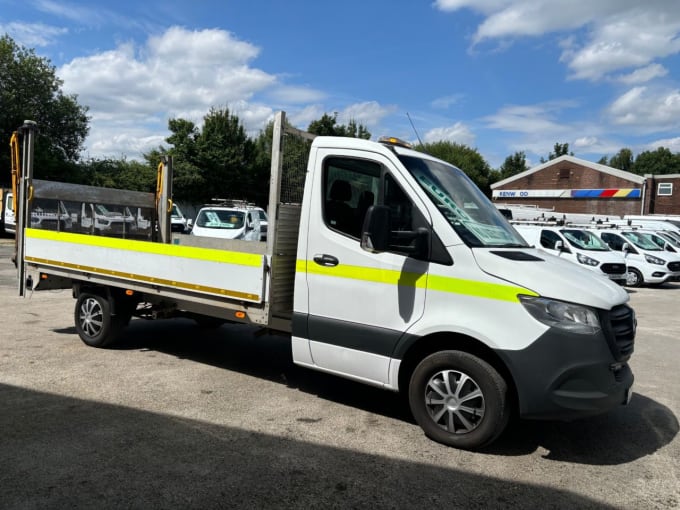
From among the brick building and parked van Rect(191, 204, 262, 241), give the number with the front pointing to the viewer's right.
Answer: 0

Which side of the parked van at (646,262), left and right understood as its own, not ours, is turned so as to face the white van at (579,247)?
right

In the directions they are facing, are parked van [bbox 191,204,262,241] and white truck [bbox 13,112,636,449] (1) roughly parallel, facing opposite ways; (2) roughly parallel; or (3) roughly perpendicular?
roughly perpendicular

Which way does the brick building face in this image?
toward the camera

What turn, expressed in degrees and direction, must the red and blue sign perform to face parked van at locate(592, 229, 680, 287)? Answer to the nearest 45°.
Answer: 0° — it already faces it

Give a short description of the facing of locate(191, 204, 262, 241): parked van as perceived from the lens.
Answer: facing the viewer and to the left of the viewer

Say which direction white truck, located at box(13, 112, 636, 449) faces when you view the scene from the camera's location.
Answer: facing the viewer and to the right of the viewer

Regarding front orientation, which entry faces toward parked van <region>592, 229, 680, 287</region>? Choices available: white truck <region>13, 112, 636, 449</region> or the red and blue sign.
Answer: the red and blue sign

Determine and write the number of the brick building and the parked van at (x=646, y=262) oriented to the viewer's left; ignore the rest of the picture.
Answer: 0

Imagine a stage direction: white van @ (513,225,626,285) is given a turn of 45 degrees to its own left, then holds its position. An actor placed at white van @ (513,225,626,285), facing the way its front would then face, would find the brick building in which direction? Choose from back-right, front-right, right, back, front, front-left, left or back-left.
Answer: left

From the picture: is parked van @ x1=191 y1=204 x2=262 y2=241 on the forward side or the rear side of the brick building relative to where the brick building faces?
on the forward side

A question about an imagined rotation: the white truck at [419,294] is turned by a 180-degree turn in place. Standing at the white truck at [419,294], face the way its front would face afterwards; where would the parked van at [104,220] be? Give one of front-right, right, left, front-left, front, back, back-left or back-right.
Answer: front

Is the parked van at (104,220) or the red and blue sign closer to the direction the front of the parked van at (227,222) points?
the parked van

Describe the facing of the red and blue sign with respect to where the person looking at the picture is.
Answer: facing the viewer

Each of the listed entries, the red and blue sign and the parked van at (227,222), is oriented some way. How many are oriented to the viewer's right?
0

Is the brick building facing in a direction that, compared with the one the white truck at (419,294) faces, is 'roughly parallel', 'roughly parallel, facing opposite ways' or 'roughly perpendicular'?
roughly perpendicular
